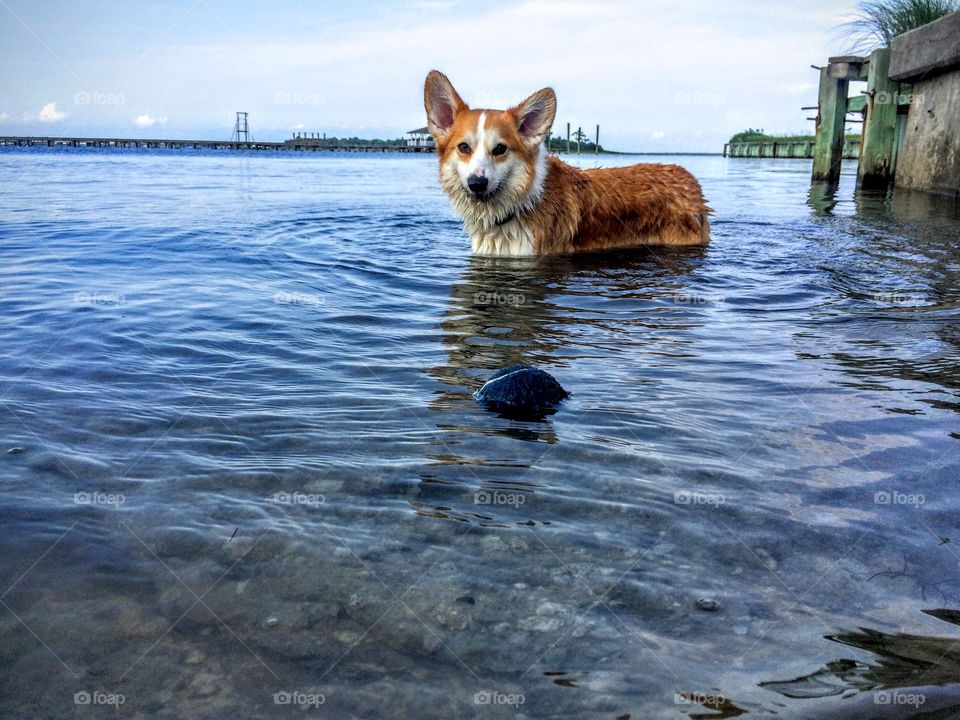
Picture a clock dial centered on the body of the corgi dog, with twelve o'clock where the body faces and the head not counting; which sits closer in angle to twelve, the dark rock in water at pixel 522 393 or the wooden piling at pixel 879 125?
the dark rock in water

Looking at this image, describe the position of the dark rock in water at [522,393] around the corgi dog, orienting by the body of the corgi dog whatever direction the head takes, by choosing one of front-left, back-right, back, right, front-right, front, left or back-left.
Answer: front-left

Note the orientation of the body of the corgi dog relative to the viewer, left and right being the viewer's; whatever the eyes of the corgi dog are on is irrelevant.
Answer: facing the viewer and to the left of the viewer

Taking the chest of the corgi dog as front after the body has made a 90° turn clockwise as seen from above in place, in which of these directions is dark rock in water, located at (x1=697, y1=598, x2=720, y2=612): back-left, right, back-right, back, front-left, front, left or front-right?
back-left

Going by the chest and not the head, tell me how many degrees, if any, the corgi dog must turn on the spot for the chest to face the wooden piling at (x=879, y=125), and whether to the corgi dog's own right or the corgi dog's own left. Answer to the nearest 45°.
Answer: approximately 180°

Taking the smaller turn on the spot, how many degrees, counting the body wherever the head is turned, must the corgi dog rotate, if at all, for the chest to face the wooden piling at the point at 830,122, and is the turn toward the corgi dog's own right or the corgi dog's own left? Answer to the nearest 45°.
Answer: approximately 180°
